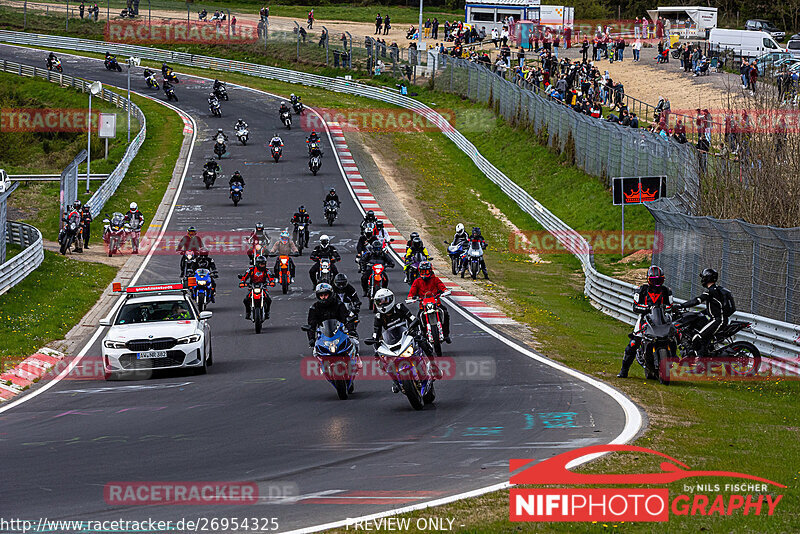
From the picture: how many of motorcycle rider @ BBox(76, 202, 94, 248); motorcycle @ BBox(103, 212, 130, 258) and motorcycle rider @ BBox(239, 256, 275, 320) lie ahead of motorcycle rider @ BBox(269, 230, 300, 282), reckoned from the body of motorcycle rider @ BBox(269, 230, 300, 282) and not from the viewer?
1

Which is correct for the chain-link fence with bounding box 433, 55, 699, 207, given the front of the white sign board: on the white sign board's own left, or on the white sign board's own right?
on the white sign board's own left

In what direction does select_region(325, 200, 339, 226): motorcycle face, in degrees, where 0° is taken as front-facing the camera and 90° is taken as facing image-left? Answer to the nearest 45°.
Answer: approximately 0°

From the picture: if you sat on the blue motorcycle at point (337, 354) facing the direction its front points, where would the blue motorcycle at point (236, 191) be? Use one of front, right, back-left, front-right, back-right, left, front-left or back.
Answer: back

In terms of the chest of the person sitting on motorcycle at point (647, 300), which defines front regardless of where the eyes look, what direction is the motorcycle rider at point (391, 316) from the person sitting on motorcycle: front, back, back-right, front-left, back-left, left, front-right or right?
front-right

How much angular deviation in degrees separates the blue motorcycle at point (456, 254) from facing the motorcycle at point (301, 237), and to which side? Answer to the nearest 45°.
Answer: approximately 135° to its right

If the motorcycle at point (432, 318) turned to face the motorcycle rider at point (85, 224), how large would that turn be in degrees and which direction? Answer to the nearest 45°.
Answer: approximately 135° to its right

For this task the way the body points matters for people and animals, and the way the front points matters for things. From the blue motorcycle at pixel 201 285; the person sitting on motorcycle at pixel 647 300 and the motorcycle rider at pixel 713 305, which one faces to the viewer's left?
the motorcycle rider
